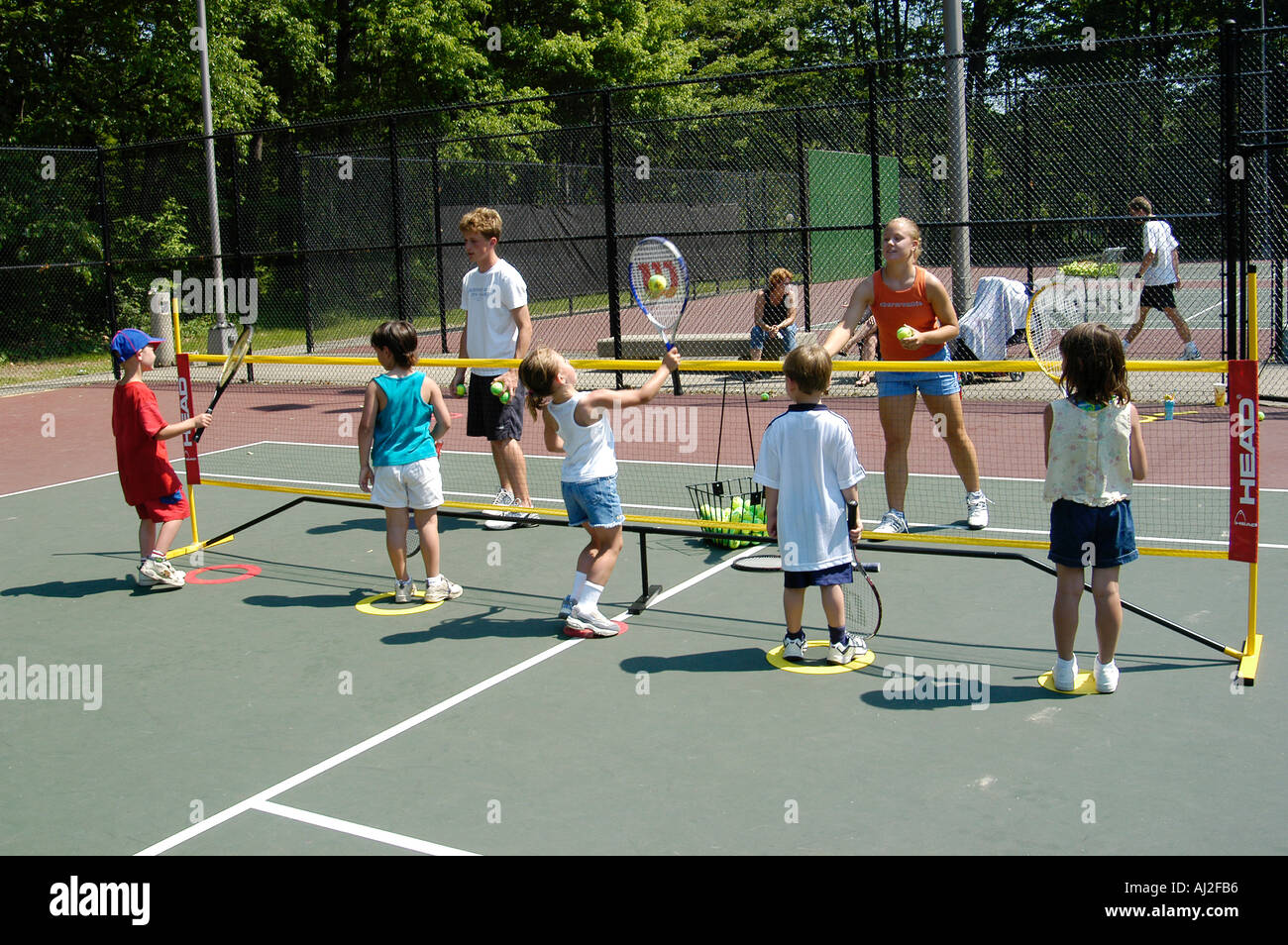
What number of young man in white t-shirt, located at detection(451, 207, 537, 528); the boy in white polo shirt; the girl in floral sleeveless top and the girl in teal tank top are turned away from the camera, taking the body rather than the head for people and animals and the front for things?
3

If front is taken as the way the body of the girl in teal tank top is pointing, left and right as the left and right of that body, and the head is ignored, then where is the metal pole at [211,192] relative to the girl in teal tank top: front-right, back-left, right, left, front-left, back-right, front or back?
front

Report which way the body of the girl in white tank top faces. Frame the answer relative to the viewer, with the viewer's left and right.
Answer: facing away from the viewer and to the right of the viewer

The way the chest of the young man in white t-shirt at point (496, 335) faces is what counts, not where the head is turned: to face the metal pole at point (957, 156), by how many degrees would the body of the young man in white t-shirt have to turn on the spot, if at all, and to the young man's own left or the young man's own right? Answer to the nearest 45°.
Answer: approximately 180°

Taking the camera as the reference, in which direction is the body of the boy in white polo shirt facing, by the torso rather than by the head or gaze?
away from the camera

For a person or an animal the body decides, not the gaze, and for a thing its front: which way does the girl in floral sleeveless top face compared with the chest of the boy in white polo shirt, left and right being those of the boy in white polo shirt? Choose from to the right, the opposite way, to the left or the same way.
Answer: the same way

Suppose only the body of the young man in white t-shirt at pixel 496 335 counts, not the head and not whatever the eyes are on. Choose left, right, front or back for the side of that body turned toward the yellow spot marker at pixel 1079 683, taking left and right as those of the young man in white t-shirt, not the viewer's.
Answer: left

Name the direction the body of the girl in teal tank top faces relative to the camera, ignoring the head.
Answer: away from the camera

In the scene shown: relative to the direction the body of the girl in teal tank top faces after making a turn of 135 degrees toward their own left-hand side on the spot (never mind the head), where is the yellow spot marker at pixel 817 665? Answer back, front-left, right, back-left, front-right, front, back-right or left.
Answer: left

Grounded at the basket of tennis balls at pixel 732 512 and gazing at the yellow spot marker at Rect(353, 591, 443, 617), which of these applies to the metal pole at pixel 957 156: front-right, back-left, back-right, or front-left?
back-right

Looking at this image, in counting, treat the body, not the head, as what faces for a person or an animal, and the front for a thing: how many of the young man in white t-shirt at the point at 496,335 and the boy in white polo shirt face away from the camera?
1

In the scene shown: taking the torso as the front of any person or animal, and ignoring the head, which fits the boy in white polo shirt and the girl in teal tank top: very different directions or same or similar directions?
same or similar directions

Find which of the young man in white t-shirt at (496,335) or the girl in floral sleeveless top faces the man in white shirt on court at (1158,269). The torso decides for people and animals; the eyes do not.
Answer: the girl in floral sleeveless top

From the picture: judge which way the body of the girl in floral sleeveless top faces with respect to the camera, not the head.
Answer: away from the camera

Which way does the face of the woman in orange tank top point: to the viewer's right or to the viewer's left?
to the viewer's left

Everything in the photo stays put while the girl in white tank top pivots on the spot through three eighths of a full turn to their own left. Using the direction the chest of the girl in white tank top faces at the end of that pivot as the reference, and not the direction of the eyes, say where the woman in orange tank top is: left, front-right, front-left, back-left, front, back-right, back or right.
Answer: back-right

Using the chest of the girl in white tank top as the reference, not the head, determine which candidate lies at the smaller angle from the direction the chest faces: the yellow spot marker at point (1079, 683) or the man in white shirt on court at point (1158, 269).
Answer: the man in white shirt on court

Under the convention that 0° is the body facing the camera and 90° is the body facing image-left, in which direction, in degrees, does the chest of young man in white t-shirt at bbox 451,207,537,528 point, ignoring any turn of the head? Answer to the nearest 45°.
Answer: approximately 45°

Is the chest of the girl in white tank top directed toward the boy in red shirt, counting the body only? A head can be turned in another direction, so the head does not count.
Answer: no
